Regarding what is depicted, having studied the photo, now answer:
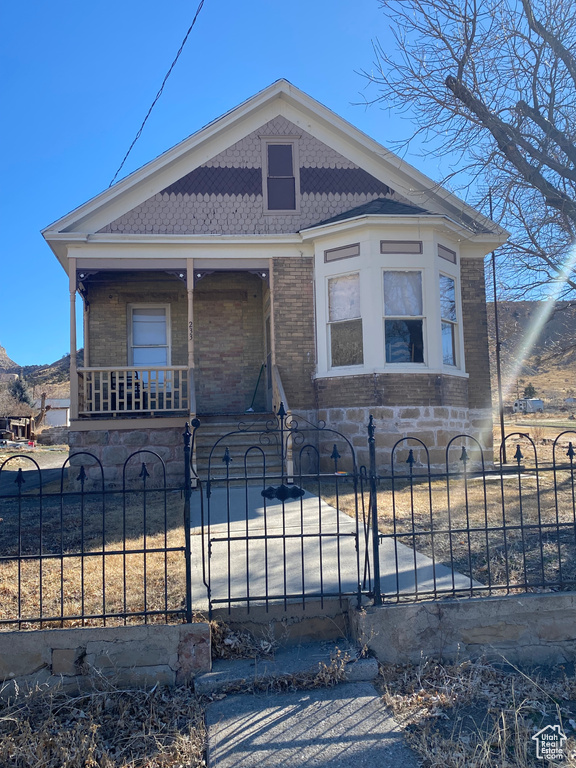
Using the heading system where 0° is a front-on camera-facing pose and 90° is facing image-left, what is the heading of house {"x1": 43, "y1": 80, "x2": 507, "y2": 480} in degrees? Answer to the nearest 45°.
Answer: approximately 0°

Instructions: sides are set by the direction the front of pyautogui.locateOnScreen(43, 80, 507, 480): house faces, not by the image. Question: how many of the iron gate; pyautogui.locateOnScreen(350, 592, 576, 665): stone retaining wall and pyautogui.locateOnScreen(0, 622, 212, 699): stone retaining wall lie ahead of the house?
3

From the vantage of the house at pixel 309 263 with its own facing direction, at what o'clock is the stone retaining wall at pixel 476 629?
The stone retaining wall is roughly at 12 o'clock from the house.

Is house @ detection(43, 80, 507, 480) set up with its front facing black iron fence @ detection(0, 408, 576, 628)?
yes

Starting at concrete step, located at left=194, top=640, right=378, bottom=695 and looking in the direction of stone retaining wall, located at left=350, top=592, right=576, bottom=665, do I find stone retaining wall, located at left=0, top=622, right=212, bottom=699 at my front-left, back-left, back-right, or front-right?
back-left

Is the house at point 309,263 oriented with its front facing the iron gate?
yes

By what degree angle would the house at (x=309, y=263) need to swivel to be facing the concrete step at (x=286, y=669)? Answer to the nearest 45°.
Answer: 0° — it already faces it
